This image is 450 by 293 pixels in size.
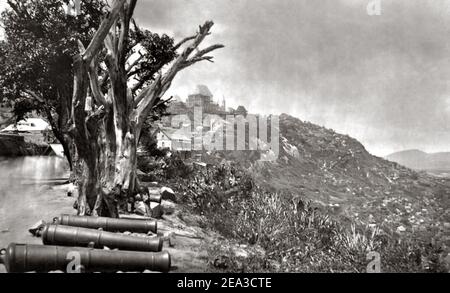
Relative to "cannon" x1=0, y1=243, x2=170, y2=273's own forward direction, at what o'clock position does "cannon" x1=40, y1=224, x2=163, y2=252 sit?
"cannon" x1=40, y1=224, x2=163, y2=252 is roughly at 9 o'clock from "cannon" x1=0, y1=243, x2=170, y2=273.

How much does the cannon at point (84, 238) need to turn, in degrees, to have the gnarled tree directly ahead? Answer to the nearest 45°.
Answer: approximately 90° to its left

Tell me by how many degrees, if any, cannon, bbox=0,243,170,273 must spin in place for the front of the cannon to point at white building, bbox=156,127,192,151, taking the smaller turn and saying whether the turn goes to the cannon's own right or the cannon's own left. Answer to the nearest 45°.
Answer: approximately 90° to the cannon's own left

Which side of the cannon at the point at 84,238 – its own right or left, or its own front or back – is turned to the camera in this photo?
right

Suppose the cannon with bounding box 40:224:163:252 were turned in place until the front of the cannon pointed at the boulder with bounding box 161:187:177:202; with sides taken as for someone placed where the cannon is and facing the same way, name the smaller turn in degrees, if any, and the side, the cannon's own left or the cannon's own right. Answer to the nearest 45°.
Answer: approximately 90° to the cannon's own left

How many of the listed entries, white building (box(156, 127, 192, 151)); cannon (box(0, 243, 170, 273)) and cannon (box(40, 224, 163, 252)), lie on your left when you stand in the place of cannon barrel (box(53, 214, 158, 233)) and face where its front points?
1

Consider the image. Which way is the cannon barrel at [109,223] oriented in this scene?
to the viewer's right

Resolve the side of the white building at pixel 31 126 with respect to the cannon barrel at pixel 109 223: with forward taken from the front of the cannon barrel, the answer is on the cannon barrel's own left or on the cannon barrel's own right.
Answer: on the cannon barrel's own left

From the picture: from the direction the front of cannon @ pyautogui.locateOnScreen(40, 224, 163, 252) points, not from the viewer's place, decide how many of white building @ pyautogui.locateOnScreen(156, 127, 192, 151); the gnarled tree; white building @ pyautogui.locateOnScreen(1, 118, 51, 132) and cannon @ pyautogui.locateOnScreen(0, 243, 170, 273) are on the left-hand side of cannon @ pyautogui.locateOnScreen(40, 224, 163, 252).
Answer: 3

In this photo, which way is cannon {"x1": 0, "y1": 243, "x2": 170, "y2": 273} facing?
to the viewer's right
